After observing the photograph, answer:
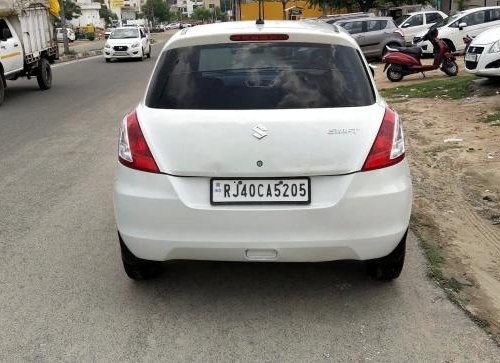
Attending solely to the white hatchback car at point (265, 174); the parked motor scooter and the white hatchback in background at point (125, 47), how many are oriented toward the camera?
1

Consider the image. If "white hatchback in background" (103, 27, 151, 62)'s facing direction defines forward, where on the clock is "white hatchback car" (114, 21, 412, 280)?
The white hatchback car is roughly at 12 o'clock from the white hatchback in background.

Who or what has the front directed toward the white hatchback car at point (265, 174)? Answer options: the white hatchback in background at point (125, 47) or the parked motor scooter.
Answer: the white hatchback in background

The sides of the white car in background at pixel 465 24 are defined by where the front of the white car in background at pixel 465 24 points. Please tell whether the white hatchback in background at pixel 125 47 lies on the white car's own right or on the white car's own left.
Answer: on the white car's own right

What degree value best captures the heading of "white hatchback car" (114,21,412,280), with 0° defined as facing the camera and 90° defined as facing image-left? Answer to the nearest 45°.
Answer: approximately 180°

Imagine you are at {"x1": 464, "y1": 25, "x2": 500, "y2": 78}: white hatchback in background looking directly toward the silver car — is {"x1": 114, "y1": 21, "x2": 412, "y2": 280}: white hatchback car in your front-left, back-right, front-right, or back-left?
back-left

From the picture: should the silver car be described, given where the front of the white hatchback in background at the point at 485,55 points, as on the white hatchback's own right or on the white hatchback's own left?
on the white hatchback's own right

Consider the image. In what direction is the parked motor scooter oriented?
to the viewer's right

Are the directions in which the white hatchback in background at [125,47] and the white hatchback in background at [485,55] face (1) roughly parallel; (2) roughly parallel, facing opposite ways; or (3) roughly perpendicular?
roughly perpendicular

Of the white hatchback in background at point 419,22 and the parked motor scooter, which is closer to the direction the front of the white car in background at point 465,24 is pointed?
the parked motor scooter

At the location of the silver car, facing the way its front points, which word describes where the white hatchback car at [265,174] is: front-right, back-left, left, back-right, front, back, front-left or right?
front-left
